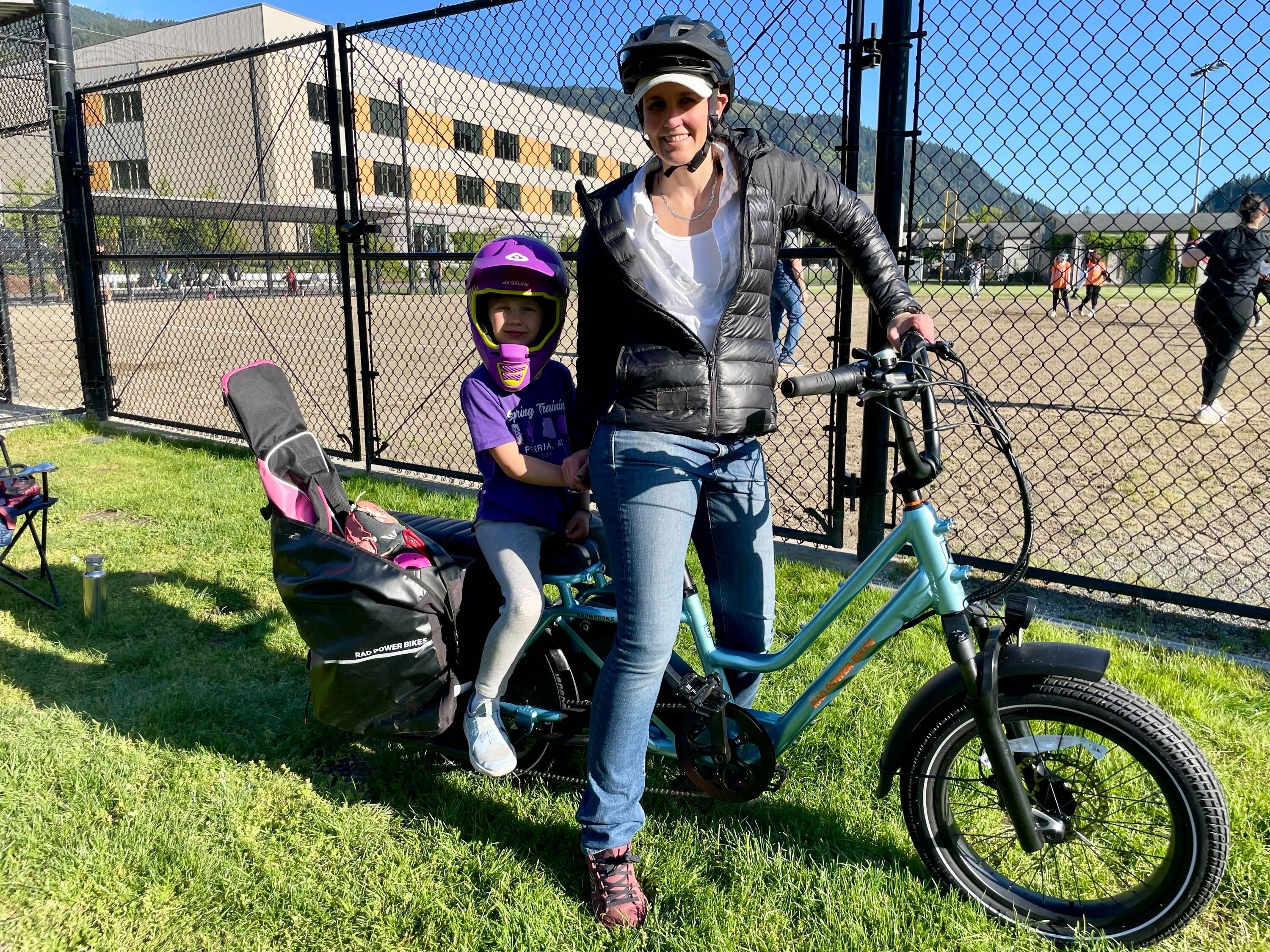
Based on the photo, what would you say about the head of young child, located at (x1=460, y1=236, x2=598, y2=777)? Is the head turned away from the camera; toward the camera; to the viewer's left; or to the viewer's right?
toward the camera

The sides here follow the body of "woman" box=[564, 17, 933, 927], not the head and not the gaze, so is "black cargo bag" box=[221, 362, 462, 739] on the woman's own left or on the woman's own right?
on the woman's own right

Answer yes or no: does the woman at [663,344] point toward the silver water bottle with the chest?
no

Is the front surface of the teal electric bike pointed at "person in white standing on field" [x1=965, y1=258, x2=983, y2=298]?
no

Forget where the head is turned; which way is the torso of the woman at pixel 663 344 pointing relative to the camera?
toward the camera

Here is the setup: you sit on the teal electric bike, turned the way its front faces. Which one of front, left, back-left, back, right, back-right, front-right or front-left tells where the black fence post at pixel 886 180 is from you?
back-left

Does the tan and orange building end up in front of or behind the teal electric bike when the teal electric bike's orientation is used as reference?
behind
